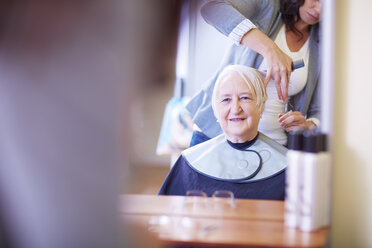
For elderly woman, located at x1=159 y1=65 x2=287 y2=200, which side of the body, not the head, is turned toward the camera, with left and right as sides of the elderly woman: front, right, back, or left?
front

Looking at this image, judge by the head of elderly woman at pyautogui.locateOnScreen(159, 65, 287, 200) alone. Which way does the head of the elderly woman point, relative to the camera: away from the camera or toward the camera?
toward the camera

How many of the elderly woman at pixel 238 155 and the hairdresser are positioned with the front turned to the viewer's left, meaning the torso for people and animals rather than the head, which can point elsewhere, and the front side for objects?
0

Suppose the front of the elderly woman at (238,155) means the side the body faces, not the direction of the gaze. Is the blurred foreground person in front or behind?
in front
